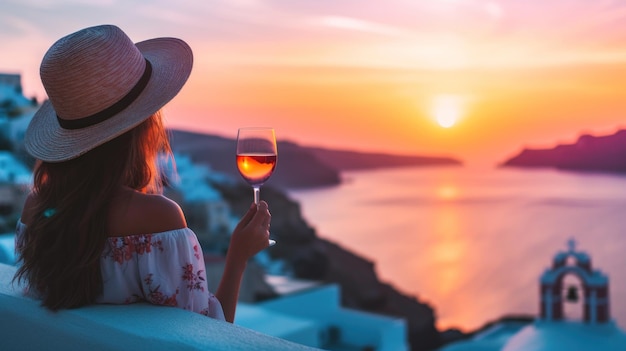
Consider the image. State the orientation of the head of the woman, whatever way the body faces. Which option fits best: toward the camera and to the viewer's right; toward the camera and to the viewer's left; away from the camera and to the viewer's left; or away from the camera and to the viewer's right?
away from the camera and to the viewer's right

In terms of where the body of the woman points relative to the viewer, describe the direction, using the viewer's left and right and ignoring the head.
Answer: facing away from the viewer and to the right of the viewer

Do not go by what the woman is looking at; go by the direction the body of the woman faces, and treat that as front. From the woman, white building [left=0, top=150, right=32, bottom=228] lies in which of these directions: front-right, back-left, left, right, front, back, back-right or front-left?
front-left

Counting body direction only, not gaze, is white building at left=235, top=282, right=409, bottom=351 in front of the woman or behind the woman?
in front

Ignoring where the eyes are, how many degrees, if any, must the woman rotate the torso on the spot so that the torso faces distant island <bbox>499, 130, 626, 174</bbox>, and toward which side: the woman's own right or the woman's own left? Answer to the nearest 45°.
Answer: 0° — they already face it

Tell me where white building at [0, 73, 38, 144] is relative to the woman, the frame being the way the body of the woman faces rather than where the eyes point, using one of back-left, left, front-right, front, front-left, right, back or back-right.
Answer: front-left
